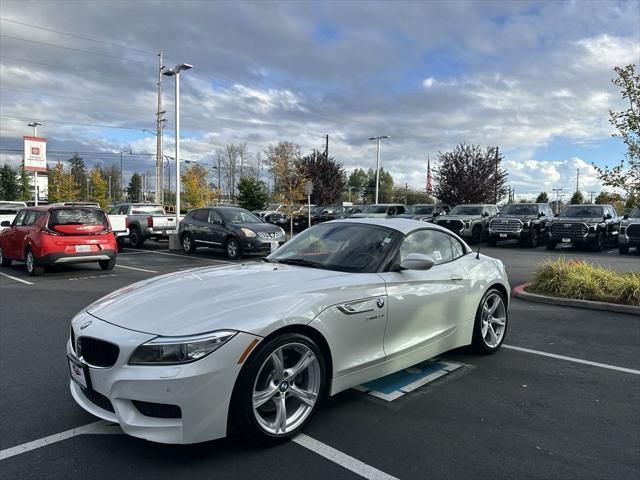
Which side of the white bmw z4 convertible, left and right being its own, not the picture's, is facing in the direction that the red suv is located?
right

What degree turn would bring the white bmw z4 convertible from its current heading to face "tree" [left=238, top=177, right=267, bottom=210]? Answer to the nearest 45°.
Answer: approximately 135° to its right

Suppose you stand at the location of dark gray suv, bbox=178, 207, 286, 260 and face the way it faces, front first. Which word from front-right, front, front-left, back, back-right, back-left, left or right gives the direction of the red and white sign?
back

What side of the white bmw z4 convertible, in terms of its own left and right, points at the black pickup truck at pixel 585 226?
back

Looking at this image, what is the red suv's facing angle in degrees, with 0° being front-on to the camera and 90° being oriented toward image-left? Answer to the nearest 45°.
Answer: approximately 135°

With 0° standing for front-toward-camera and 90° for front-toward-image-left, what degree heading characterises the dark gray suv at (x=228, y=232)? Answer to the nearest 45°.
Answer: approximately 315°

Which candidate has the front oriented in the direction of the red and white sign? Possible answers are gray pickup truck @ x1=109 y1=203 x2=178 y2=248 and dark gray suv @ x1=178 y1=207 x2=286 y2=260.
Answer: the gray pickup truck

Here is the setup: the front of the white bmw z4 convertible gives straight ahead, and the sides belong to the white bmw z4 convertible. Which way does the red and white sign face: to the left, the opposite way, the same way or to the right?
to the left
